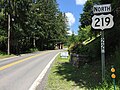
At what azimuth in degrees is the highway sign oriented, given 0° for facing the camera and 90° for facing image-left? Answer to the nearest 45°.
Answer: approximately 0°

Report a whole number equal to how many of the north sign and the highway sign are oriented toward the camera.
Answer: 2

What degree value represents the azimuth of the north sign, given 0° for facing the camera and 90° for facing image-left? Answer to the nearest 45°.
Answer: approximately 0°
